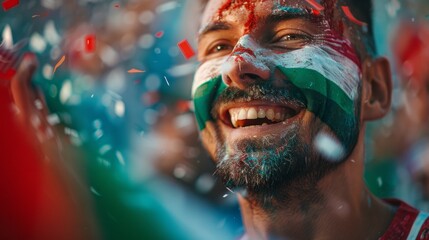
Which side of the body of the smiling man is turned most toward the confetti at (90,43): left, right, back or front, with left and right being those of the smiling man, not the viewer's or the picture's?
right

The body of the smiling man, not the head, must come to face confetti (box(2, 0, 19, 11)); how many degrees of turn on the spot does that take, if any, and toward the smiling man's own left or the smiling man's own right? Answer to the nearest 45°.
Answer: approximately 90° to the smiling man's own right

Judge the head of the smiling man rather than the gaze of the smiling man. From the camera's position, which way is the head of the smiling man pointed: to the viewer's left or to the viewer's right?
to the viewer's left

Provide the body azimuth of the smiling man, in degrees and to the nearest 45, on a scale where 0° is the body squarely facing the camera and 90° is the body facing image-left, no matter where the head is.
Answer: approximately 45°
